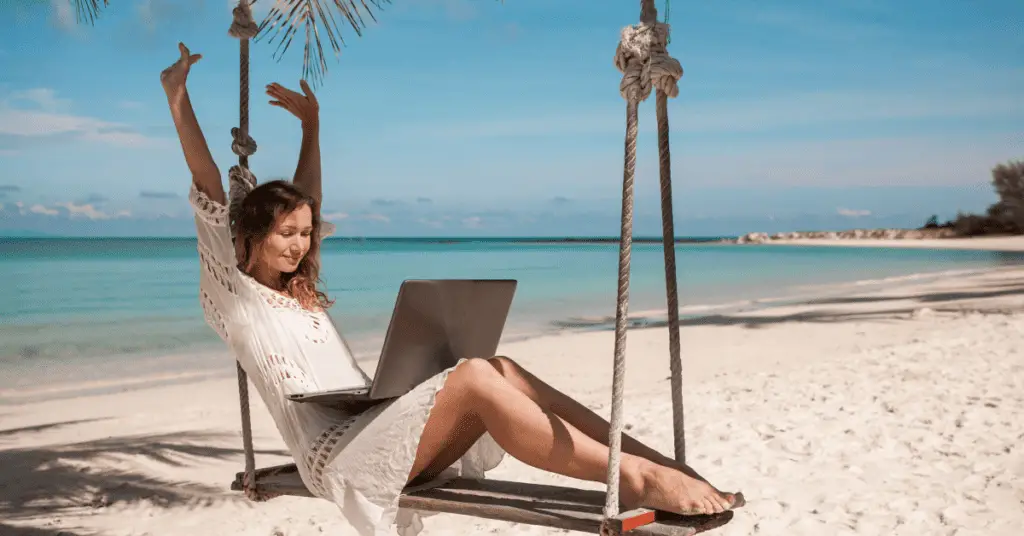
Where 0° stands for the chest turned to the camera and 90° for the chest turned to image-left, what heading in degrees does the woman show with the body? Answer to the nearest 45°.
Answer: approximately 315°
